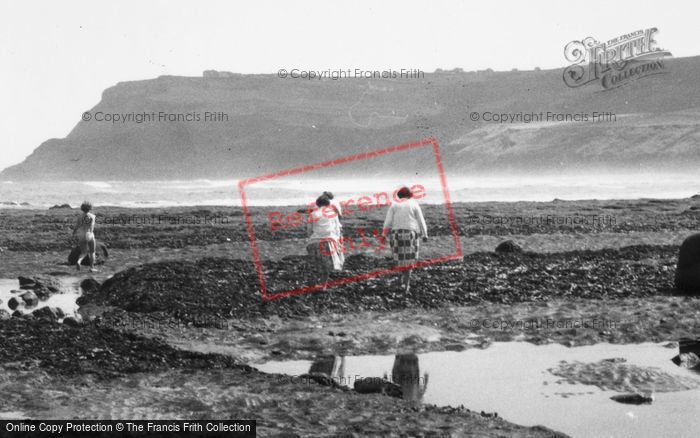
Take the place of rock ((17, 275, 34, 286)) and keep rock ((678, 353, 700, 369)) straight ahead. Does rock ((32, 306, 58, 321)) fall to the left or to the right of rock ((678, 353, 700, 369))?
right

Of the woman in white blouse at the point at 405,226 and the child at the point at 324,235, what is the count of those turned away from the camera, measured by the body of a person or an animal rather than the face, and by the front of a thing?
2

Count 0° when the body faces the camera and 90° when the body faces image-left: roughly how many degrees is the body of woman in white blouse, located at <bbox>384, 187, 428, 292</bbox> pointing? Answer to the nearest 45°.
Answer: approximately 180°

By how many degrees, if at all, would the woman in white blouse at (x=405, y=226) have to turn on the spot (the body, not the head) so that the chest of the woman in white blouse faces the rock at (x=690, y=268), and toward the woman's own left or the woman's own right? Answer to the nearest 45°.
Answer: approximately 90° to the woman's own right

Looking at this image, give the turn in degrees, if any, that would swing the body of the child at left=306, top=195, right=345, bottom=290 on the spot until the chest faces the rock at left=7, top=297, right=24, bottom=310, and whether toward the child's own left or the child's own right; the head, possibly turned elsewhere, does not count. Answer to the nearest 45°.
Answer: approximately 90° to the child's own left

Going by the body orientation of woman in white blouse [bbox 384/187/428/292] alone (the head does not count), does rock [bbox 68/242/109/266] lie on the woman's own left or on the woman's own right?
on the woman's own left

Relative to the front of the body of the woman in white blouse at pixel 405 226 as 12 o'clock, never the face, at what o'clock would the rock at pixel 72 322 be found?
The rock is roughly at 8 o'clock from the woman in white blouse.

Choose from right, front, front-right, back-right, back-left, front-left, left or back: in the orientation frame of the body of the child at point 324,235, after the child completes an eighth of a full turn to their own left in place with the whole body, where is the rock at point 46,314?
front-left

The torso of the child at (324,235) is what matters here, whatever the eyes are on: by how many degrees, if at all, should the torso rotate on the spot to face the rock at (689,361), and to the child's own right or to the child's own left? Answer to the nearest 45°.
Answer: approximately 135° to the child's own right

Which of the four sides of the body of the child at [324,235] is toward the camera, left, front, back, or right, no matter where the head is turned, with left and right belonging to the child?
back

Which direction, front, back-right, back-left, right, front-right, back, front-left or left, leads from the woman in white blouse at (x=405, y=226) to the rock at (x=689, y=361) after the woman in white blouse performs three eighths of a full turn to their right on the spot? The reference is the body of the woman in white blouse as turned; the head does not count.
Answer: front
